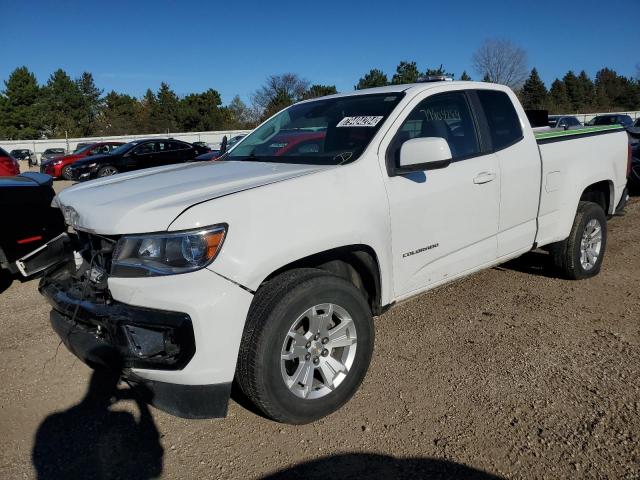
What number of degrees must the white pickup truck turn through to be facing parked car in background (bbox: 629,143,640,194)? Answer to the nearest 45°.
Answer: approximately 180°

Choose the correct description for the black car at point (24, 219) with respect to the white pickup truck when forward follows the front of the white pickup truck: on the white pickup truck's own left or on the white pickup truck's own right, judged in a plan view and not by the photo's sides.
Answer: on the white pickup truck's own right

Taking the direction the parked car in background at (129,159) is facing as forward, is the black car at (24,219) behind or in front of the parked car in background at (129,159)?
in front

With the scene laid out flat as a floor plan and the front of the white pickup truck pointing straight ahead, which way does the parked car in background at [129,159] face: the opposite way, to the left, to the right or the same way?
the same way

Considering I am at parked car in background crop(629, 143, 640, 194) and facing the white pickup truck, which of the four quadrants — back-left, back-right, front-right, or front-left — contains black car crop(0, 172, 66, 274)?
front-right

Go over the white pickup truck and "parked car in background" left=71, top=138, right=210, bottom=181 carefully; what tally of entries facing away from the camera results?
0

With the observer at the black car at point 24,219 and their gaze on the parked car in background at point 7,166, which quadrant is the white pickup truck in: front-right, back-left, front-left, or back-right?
back-right

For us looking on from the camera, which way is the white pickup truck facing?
facing the viewer and to the left of the viewer

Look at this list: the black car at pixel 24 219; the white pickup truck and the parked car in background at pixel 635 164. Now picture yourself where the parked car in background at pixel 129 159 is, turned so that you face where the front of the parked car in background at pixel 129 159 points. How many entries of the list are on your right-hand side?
0

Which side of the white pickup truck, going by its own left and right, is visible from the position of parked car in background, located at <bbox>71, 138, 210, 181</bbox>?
right

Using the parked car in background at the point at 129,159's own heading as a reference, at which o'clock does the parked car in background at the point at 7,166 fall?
the parked car in background at the point at 7,166 is roughly at 11 o'clock from the parked car in background at the point at 129,159.

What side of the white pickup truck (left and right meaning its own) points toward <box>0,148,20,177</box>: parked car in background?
right

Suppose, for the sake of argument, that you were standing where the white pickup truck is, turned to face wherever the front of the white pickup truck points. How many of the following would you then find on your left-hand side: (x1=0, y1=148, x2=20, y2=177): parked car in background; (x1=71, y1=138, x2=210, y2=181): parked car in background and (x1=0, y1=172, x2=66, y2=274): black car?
0

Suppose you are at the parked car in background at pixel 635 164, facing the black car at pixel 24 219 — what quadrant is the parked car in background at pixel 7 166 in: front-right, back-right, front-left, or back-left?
front-right
